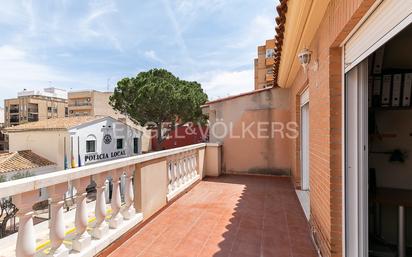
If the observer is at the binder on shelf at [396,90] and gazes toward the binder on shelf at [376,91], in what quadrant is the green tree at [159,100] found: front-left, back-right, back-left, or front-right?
front-right

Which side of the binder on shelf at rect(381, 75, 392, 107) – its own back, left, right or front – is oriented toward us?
front

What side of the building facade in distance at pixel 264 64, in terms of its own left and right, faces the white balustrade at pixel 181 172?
front

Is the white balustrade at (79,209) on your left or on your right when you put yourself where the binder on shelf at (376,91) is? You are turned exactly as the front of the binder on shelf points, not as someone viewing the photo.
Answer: on your right

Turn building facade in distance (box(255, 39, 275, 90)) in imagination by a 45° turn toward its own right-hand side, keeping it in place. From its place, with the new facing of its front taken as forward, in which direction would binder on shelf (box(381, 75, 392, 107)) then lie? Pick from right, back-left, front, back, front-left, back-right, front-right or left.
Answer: front-left

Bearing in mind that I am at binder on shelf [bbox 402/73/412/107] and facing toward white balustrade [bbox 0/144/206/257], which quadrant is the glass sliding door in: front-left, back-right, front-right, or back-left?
front-left

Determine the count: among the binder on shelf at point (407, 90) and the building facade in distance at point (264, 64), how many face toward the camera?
2

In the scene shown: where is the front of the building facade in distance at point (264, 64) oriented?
toward the camera

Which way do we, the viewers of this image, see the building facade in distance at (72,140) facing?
facing the viewer and to the right of the viewer

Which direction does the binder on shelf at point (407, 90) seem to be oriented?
toward the camera

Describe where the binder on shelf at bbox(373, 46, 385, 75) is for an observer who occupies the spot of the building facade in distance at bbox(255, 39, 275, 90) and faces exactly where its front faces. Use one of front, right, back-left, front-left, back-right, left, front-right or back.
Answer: front

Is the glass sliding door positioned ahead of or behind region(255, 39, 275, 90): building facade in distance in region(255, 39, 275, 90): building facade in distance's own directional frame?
ahead
